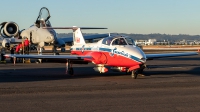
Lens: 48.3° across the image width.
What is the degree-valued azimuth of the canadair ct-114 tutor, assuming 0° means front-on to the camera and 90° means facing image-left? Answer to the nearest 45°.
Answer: approximately 315°

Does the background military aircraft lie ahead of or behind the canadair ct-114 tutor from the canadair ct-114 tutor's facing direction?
behind
